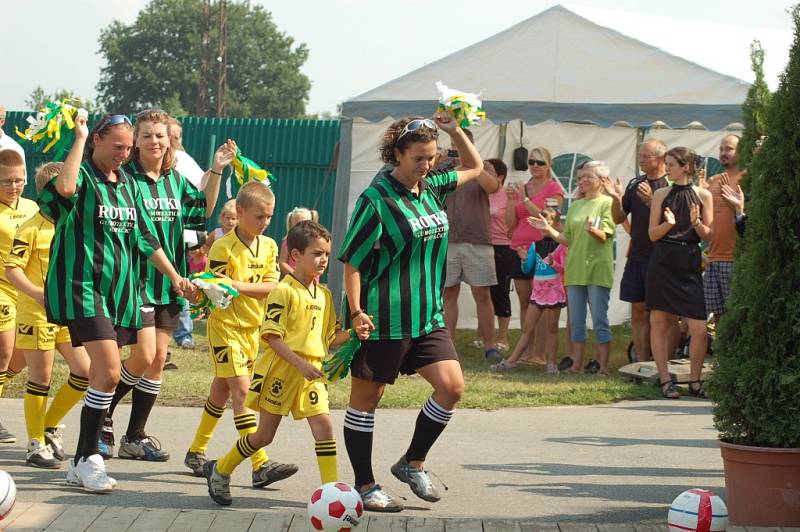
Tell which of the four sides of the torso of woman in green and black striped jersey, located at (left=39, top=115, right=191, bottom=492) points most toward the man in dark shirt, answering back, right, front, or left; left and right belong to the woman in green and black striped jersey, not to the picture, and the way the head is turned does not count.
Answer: left

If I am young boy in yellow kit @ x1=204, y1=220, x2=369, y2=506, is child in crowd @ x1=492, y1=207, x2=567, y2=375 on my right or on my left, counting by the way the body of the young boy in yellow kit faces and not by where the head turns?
on my left

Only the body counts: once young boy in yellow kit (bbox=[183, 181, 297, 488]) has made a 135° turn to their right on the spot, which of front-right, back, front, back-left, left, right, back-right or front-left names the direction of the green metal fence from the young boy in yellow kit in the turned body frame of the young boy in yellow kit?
right

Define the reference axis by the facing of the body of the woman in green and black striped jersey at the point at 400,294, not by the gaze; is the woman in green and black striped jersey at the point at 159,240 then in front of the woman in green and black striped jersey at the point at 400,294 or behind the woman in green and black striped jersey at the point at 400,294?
behind

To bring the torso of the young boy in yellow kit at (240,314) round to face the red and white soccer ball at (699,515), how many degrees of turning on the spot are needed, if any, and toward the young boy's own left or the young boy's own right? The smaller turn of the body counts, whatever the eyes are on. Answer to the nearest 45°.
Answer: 0° — they already face it

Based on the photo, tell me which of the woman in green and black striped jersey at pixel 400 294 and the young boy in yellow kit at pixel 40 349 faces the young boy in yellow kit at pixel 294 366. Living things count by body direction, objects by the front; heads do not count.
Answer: the young boy in yellow kit at pixel 40 349

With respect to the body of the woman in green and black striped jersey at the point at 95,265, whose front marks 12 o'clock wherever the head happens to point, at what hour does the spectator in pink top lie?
The spectator in pink top is roughly at 9 o'clock from the woman in green and black striped jersey.
